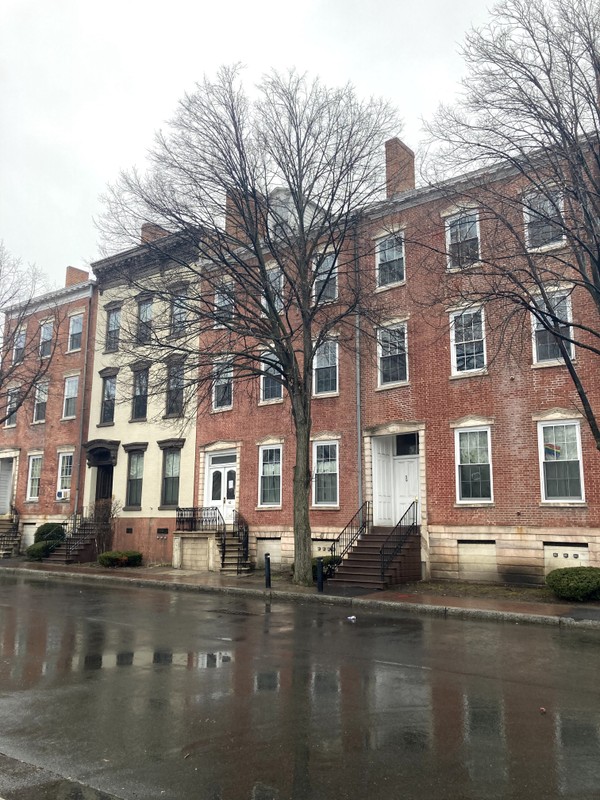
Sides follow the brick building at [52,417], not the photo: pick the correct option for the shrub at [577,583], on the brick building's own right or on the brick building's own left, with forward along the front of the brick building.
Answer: on the brick building's own left

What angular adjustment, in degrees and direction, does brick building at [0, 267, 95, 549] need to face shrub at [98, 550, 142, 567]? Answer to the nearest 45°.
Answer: approximately 45° to its left
